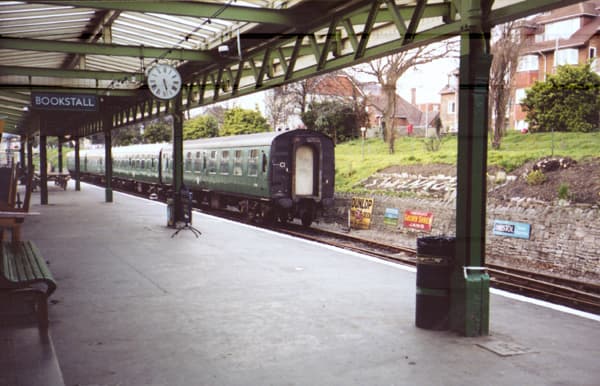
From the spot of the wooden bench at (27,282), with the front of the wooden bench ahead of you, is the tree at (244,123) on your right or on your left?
on your left

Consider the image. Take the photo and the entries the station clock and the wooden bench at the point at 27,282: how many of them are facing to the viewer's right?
1

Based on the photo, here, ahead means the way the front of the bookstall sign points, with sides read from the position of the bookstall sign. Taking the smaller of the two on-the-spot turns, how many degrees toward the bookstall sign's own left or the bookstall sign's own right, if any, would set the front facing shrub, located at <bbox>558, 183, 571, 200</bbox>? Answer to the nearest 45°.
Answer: approximately 90° to the bookstall sign's own left

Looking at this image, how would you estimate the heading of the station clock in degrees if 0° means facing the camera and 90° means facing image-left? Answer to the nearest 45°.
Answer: approximately 0°

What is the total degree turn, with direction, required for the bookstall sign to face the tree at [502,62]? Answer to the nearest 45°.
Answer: approximately 90° to its left

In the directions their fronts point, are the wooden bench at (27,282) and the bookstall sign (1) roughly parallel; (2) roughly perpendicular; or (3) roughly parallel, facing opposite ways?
roughly perpendicular

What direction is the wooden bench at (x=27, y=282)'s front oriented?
to the viewer's right

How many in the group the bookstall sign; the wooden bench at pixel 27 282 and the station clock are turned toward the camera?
2

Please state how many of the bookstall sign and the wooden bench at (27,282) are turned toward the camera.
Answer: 1
